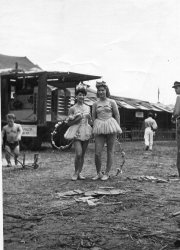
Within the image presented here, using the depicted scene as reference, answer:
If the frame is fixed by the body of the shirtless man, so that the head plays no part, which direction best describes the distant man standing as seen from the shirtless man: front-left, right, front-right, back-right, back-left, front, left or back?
back-left

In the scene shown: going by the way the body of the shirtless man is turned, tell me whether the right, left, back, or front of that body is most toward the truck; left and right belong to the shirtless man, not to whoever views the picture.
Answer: back
